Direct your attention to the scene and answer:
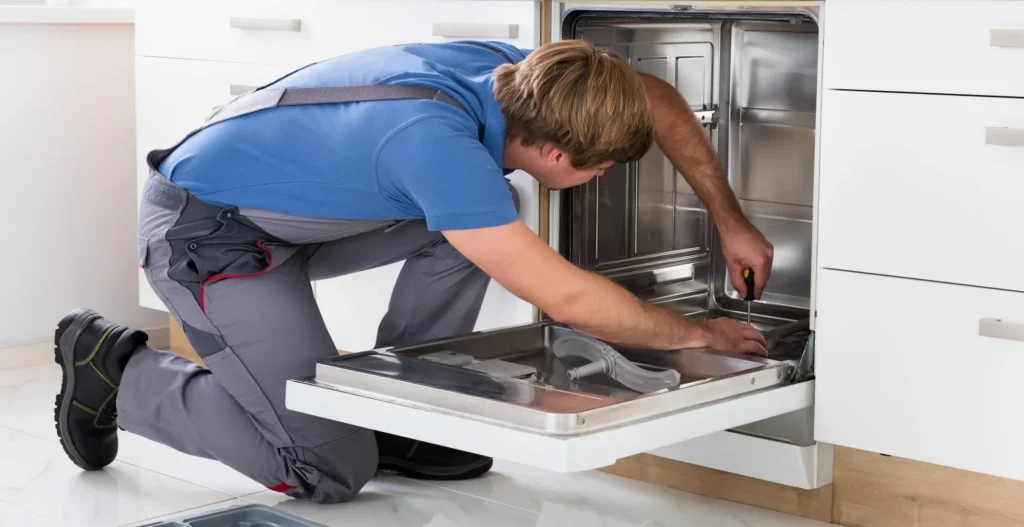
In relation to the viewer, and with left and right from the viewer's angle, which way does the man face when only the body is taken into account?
facing to the right of the viewer

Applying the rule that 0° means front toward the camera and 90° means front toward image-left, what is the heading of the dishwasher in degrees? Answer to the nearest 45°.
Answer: approximately 45°
